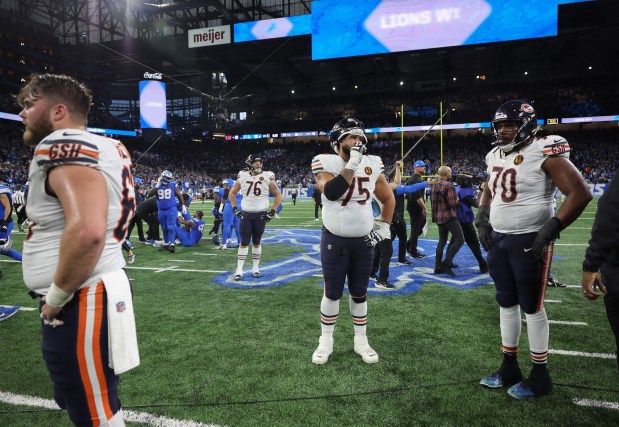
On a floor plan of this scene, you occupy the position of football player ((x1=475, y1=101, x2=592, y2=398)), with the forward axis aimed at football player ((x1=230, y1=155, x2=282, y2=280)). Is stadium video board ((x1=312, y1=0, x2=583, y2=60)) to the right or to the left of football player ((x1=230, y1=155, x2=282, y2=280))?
right

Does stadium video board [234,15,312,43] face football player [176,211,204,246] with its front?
yes

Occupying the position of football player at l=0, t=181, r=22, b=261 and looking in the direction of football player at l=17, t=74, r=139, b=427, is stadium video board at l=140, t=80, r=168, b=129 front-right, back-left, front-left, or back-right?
back-left

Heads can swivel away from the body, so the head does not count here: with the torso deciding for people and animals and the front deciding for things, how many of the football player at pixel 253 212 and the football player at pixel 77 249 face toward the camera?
1

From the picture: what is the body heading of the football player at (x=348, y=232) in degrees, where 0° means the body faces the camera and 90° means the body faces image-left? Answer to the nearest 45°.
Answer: approximately 0°

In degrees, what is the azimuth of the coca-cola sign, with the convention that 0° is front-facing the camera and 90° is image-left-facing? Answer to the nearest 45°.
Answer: approximately 0°

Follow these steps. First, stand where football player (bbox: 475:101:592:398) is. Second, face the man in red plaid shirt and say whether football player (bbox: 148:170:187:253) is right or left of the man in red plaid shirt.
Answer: left
